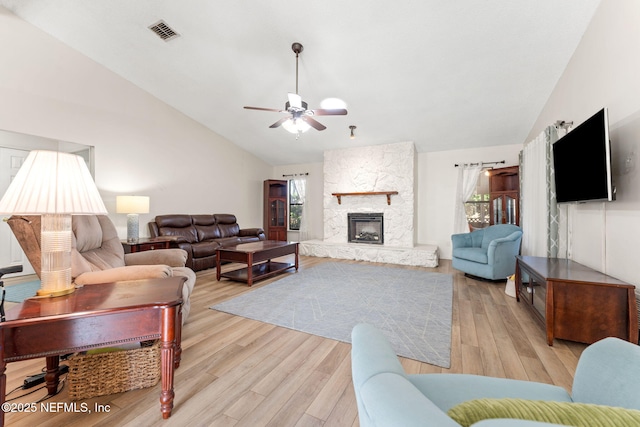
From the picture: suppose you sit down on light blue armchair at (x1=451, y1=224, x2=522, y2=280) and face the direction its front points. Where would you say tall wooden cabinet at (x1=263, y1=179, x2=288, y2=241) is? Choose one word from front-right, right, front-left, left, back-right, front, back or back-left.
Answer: front-right

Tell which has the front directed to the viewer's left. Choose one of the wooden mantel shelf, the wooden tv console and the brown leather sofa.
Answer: the wooden tv console

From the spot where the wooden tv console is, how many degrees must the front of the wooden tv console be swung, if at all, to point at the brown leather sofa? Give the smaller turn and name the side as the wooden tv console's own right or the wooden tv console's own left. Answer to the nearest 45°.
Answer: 0° — it already faces it

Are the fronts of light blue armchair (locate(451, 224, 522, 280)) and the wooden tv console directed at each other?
no

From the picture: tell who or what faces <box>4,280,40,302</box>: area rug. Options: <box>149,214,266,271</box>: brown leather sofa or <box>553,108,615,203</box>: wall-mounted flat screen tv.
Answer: the wall-mounted flat screen tv

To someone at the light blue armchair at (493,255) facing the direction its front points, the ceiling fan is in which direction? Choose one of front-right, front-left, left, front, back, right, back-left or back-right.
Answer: front

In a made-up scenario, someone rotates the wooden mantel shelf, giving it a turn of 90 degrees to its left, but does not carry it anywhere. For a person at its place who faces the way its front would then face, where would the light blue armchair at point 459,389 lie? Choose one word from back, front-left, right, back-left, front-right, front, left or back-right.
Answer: right

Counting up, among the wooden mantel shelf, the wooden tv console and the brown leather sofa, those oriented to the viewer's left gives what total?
1

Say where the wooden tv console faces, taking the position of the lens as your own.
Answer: facing to the left of the viewer

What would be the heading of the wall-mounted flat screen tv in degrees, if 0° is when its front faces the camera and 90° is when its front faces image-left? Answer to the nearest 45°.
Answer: approximately 45°

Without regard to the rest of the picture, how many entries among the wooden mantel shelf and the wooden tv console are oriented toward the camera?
1

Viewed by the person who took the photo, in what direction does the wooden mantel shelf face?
facing the viewer

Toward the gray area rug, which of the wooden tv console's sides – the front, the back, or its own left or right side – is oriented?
front

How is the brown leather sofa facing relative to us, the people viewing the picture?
facing the viewer and to the right of the viewer

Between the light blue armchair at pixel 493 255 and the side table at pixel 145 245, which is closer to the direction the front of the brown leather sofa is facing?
the light blue armchair

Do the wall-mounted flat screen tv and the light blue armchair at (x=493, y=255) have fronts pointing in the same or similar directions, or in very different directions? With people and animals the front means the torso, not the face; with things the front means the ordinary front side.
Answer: same or similar directions

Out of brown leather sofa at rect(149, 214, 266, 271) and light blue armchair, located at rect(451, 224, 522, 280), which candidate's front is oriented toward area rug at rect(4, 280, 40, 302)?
the light blue armchair
